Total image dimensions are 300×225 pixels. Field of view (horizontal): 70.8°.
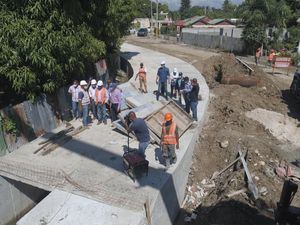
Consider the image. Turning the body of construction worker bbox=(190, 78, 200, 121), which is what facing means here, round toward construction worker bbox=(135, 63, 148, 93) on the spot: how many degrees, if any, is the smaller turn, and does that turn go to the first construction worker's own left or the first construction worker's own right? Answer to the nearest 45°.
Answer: approximately 45° to the first construction worker's own right

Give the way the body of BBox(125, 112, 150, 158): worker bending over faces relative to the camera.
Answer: to the viewer's left

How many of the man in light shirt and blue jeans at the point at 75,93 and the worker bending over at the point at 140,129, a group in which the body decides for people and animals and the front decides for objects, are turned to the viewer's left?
1

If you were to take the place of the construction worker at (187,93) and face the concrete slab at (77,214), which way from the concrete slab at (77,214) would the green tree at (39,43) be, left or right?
right

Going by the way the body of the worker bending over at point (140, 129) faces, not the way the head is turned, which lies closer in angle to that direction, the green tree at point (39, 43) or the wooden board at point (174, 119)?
the green tree

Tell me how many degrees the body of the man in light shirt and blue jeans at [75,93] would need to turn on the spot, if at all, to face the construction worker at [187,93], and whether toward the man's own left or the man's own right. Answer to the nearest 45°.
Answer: approximately 45° to the man's own left

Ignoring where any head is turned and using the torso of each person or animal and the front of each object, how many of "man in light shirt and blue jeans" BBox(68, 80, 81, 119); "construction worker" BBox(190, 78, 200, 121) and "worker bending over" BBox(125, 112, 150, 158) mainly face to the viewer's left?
2

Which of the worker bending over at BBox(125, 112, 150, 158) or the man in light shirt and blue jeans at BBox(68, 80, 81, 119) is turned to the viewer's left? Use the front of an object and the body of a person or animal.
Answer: the worker bending over

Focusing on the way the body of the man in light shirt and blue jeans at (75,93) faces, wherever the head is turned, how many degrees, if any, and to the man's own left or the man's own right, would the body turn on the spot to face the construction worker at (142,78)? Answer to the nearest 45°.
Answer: approximately 90° to the man's own left

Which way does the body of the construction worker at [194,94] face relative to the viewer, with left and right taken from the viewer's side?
facing to the left of the viewer
